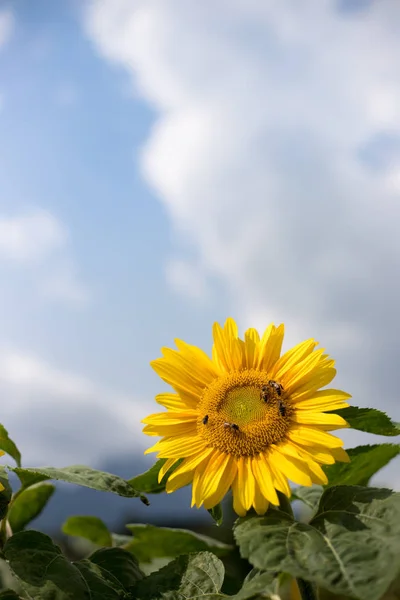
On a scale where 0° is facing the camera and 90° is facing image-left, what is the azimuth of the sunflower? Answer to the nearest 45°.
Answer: approximately 0°
